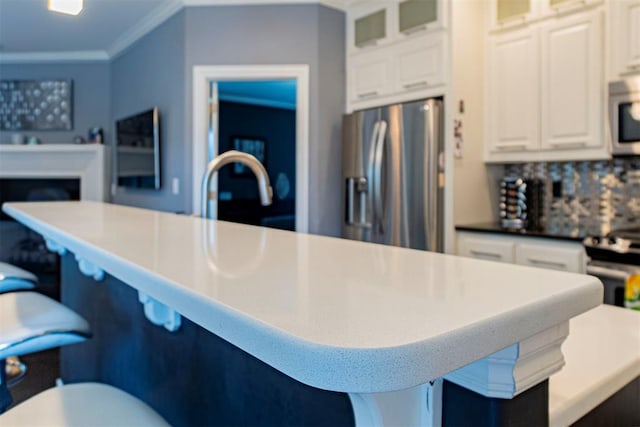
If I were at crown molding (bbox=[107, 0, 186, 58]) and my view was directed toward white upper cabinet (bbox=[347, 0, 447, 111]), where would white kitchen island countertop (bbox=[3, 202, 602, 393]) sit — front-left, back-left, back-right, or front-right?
front-right

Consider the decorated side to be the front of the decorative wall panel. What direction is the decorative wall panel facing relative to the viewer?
toward the camera

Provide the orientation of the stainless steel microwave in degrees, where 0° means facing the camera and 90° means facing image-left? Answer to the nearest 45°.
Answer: approximately 45°

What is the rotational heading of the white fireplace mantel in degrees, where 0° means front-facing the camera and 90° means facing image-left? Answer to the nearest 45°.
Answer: approximately 0°

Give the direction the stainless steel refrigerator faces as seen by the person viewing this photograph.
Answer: facing the viewer and to the left of the viewer

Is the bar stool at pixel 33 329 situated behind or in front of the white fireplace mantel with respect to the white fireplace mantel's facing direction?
in front

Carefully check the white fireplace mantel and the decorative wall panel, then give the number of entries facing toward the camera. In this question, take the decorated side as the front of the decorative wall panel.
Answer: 2
